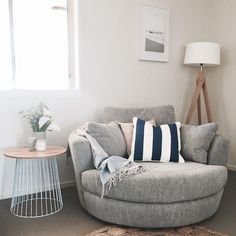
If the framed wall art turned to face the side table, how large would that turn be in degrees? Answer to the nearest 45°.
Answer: approximately 90° to its right

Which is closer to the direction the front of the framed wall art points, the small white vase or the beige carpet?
the beige carpet

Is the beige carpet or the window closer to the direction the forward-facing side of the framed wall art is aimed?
the beige carpet

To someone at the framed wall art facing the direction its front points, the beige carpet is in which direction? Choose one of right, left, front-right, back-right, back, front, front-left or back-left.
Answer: front-right

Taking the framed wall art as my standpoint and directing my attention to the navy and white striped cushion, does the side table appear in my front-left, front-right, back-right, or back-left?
front-right

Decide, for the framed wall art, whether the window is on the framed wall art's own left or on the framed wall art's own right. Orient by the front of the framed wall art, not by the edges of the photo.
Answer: on the framed wall art's own right

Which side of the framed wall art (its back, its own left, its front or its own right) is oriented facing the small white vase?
right

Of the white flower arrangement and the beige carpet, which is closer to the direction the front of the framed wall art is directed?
the beige carpet

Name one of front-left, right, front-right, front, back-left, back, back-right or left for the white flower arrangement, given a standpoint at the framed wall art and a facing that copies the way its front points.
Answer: right

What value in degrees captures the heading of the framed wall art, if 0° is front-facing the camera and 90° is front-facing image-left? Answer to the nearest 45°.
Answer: approximately 315°

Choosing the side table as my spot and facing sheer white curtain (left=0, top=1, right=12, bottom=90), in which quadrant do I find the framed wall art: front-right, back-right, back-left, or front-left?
back-right
